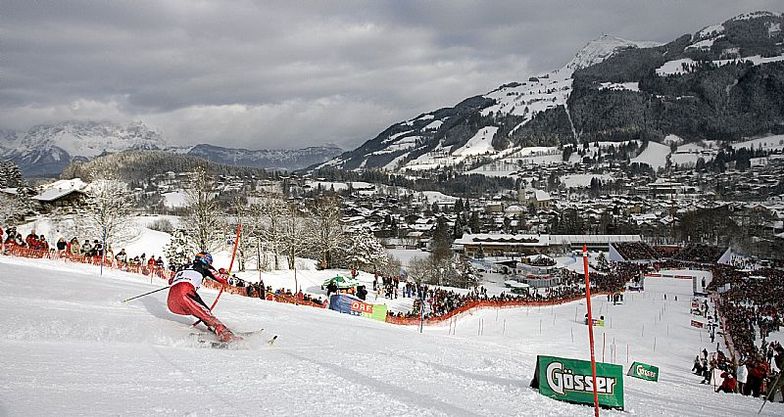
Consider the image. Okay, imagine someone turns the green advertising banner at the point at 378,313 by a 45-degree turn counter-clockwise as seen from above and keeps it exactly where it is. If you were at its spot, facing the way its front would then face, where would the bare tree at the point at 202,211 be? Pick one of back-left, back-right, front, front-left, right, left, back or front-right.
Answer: back

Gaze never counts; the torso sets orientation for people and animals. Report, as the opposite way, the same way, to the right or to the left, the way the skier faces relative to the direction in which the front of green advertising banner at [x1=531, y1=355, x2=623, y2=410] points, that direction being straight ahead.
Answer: the opposite way

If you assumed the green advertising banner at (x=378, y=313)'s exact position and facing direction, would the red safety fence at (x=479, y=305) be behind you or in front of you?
behind

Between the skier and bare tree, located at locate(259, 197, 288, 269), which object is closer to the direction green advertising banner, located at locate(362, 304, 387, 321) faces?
the skier

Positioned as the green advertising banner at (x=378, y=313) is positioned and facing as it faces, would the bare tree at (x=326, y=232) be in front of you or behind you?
behind

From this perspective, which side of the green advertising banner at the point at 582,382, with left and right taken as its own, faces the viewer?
front

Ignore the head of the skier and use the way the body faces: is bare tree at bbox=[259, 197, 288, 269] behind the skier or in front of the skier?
in front

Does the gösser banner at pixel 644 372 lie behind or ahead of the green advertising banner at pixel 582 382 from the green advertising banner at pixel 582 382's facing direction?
behind

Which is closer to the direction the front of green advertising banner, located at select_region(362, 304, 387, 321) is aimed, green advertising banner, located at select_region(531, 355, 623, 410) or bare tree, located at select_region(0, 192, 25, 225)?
the green advertising banner
